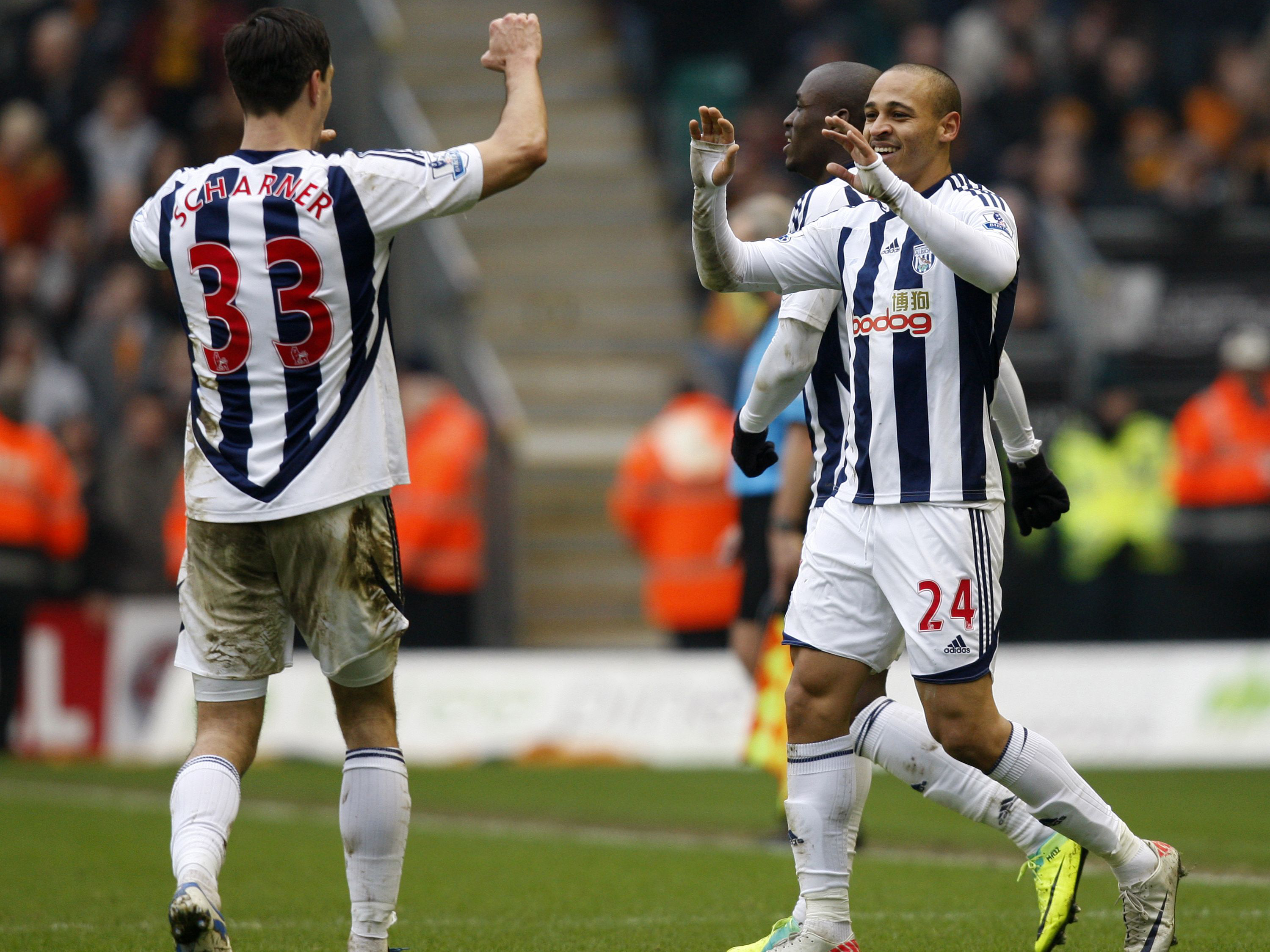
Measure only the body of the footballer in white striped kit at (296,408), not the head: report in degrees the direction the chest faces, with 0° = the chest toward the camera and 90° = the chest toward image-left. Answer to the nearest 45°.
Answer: approximately 180°

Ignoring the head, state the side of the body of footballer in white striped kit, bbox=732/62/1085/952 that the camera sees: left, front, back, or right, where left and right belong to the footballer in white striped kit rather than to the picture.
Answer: left

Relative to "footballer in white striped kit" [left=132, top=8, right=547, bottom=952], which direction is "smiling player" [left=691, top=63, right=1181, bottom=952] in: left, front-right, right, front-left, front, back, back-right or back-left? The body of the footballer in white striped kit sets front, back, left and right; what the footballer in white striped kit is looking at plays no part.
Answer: right

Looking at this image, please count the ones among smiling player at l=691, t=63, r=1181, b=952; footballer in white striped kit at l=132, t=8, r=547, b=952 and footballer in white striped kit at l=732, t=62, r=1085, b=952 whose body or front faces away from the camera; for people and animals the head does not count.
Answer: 1

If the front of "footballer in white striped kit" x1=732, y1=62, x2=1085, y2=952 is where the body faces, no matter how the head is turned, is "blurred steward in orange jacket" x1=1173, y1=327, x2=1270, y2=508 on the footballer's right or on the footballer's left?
on the footballer's right

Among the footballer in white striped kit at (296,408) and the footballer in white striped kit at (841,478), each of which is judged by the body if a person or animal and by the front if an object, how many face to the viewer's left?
1

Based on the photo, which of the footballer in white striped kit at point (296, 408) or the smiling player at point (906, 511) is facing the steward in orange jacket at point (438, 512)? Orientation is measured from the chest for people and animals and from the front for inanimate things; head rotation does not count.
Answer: the footballer in white striped kit

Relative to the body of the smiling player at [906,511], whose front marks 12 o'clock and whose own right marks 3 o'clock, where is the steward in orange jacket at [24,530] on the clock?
The steward in orange jacket is roughly at 3 o'clock from the smiling player.

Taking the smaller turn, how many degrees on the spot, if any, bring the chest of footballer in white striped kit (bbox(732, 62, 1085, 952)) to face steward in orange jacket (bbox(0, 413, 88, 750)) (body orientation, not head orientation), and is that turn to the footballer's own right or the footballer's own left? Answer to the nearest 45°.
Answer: approximately 45° to the footballer's own right

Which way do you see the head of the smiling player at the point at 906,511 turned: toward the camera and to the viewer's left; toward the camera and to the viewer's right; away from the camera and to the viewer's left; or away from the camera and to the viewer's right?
toward the camera and to the viewer's left

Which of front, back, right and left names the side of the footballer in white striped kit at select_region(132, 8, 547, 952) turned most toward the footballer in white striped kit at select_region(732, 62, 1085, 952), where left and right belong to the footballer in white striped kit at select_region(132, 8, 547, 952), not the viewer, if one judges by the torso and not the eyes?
right

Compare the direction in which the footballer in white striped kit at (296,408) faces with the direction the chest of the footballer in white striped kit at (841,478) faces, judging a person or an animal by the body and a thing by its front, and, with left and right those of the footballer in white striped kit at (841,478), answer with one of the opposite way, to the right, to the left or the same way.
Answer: to the right

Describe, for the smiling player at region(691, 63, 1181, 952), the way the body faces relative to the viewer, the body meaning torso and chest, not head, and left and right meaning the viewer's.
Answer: facing the viewer and to the left of the viewer

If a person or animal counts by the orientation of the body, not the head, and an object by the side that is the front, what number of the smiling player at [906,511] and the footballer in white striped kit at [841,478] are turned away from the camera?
0

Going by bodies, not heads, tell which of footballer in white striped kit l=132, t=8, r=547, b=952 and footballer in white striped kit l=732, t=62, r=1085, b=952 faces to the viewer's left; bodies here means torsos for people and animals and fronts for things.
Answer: footballer in white striped kit l=732, t=62, r=1085, b=952

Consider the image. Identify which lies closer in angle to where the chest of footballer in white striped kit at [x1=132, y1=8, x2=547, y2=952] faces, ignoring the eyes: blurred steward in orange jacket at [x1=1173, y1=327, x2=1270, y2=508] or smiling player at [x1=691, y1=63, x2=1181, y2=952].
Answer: the blurred steward in orange jacket

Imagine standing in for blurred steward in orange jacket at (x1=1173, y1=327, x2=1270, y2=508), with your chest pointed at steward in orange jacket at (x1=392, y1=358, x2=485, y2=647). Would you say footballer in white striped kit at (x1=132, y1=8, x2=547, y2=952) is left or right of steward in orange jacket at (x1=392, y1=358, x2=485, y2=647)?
left
